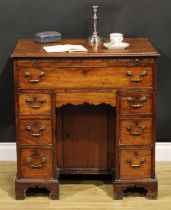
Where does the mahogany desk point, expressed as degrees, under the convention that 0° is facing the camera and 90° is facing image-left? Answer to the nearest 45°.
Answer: approximately 0°
